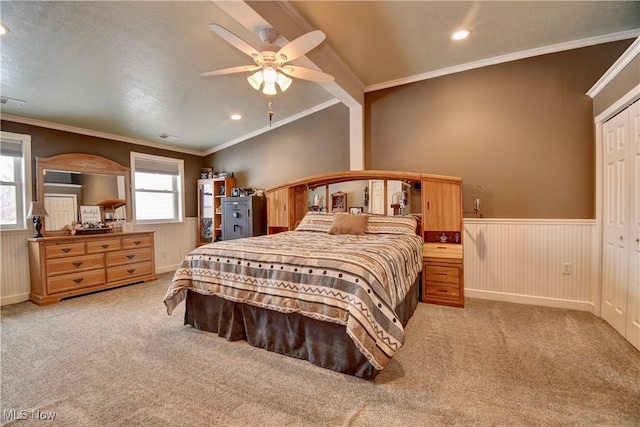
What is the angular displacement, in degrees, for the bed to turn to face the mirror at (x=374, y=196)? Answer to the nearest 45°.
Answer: approximately 180°

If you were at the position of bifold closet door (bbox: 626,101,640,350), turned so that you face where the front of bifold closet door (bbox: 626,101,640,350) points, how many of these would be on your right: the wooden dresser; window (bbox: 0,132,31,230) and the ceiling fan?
0

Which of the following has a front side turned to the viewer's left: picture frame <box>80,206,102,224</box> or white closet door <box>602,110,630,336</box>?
the white closet door

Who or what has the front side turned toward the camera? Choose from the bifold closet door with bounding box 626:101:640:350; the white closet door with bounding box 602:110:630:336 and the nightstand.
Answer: the nightstand

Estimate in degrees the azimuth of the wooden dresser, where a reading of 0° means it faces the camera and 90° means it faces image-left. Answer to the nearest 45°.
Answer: approximately 315°

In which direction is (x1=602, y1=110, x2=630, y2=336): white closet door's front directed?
to the viewer's left

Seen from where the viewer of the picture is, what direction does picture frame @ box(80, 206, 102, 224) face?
facing the viewer

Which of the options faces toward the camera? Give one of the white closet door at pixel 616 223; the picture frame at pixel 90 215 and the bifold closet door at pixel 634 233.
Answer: the picture frame

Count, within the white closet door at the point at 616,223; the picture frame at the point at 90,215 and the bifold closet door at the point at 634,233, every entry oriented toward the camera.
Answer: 1

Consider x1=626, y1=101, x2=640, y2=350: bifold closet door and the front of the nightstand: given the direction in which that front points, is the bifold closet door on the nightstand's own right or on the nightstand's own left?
on the nightstand's own left

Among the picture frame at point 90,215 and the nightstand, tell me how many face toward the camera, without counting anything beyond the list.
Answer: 2

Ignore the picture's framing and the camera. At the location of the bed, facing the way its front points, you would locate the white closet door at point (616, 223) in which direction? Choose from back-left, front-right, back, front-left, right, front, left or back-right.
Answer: back-left

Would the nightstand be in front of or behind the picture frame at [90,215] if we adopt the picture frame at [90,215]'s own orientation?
in front

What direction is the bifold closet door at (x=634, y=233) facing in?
to the viewer's left

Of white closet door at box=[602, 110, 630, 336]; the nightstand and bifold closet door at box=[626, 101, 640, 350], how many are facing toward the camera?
1
